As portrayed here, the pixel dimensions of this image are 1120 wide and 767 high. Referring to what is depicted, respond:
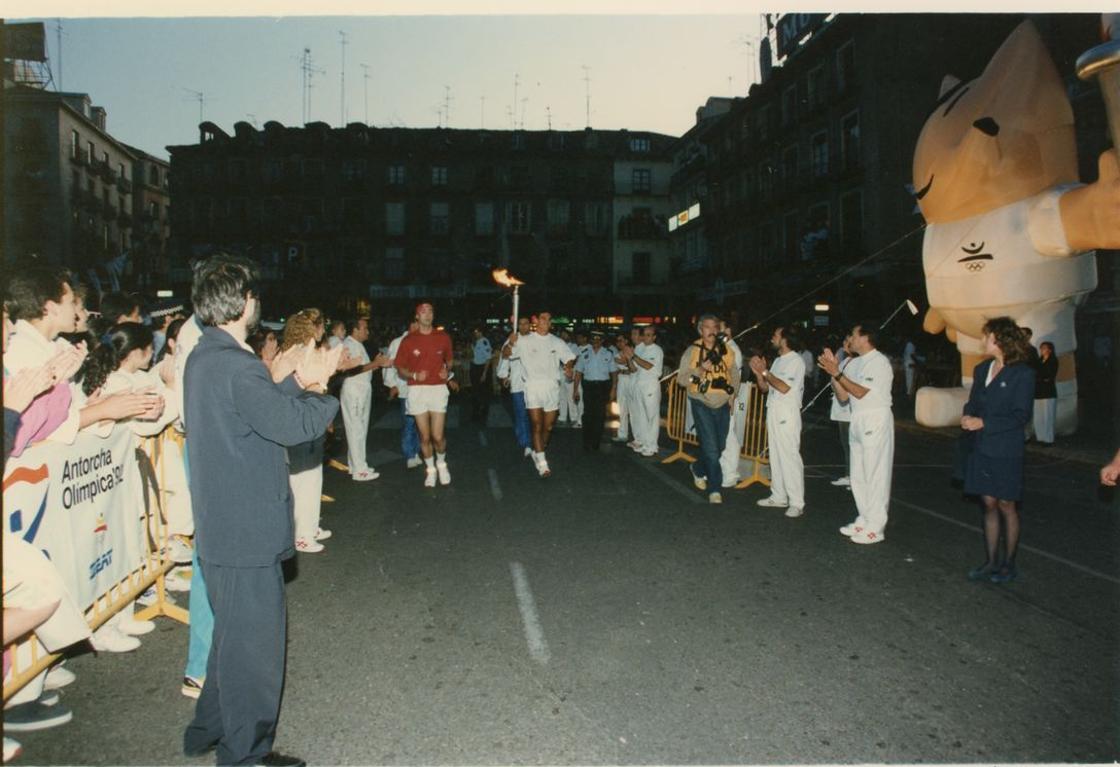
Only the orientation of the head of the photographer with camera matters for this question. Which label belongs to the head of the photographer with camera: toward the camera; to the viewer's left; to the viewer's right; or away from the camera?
toward the camera

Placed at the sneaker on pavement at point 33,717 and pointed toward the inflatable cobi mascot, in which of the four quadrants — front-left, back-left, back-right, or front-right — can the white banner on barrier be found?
front-left

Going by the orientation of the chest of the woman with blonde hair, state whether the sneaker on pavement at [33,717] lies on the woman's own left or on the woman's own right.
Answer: on the woman's own right

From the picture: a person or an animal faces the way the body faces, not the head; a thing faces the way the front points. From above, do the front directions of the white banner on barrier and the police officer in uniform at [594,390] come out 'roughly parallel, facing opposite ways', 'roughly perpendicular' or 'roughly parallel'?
roughly perpendicular

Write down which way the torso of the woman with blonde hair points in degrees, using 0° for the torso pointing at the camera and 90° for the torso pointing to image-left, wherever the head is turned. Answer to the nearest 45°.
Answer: approximately 270°

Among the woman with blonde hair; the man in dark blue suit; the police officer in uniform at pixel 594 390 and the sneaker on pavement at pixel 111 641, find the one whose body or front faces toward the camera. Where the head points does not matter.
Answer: the police officer in uniform

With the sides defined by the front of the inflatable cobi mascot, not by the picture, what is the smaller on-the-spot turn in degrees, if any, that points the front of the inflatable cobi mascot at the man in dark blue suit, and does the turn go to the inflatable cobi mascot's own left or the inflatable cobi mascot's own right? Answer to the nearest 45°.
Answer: approximately 45° to the inflatable cobi mascot's own left

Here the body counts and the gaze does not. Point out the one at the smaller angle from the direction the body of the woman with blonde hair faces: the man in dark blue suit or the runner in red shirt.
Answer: the runner in red shirt

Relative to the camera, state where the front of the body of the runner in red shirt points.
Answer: toward the camera

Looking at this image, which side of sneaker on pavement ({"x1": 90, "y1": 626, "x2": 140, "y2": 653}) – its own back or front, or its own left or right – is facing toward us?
right

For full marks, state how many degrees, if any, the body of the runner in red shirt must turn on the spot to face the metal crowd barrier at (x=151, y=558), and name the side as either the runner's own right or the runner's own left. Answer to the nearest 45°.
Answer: approximately 45° to the runner's own right

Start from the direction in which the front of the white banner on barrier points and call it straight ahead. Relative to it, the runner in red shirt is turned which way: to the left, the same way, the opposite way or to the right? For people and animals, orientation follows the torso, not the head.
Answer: to the right

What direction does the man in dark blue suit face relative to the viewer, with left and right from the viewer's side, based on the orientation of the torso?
facing away from the viewer and to the right of the viewer

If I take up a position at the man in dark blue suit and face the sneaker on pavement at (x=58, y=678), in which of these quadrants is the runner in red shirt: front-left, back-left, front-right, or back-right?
front-right

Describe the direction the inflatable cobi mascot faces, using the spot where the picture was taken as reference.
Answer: facing the viewer and to the left of the viewer

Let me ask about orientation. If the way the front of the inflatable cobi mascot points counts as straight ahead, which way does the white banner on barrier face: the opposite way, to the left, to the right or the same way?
the opposite way

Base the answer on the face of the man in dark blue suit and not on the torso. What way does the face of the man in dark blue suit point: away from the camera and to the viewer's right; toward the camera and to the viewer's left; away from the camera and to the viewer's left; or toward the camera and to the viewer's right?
away from the camera and to the viewer's right

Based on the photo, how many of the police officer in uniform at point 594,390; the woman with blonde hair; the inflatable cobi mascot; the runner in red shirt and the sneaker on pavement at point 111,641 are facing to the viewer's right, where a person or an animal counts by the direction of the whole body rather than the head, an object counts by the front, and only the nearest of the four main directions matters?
2

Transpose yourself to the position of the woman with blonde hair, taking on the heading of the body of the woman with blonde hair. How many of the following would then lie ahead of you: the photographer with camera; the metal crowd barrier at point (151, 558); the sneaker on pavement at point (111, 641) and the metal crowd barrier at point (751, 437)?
2

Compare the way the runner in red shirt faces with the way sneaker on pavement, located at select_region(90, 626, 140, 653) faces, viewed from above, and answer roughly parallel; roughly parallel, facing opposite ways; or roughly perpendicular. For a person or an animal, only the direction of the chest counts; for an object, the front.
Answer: roughly perpendicular

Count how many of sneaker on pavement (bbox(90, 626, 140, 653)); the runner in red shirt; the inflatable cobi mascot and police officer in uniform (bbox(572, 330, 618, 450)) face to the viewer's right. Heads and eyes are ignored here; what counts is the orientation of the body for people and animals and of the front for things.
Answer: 1
